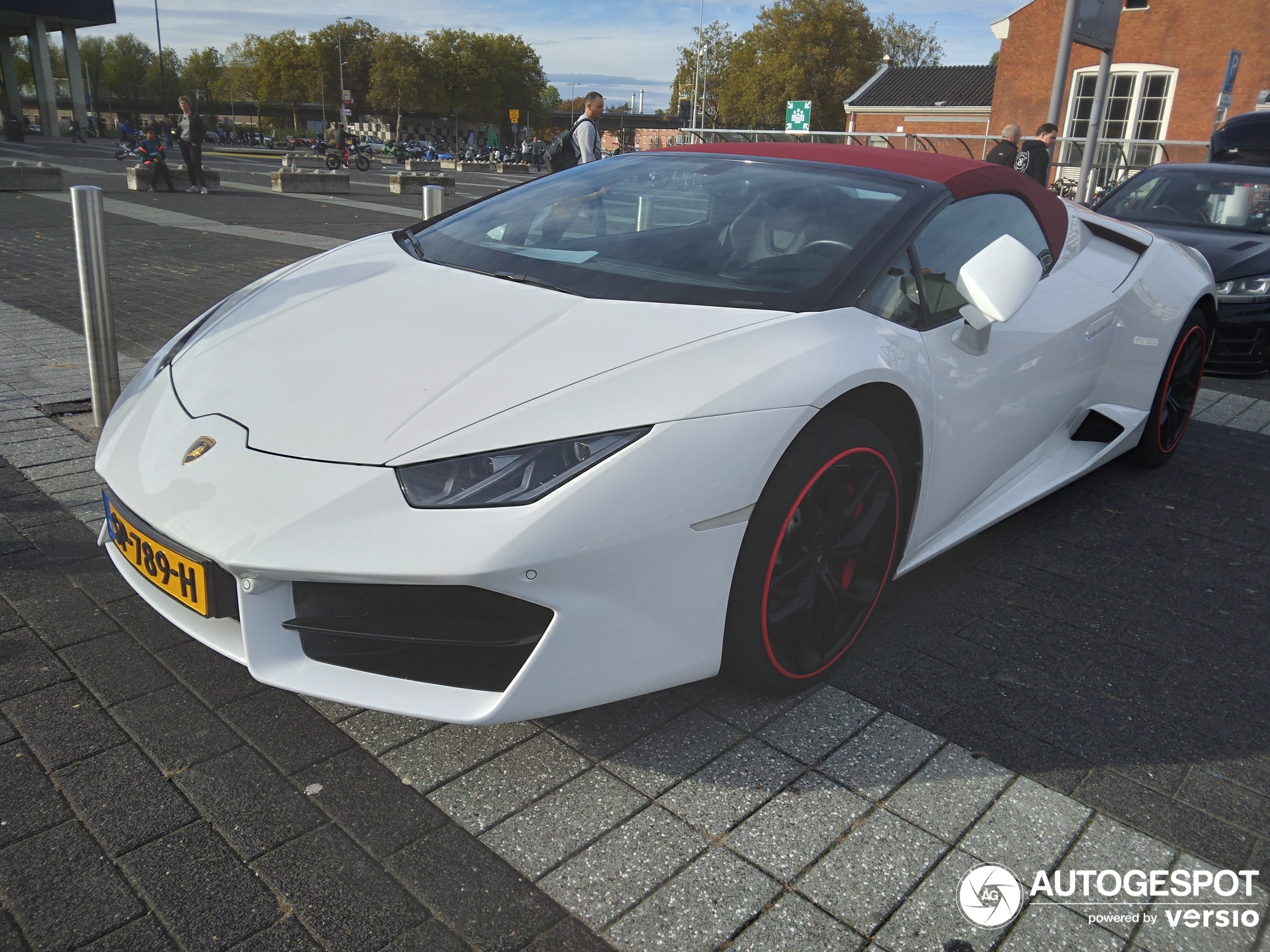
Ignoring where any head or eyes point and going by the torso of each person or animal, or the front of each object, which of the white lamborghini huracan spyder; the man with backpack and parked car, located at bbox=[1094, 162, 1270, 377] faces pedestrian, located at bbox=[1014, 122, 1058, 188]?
the man with backpack

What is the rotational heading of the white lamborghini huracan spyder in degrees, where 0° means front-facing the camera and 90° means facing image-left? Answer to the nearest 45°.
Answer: approximately 45°

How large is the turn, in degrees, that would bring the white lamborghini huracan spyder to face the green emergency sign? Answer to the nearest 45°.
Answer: approximately 135° to its right

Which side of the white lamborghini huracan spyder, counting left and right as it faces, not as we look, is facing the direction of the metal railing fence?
back

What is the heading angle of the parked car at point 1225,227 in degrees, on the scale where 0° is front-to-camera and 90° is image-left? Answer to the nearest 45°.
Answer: approximately 45°

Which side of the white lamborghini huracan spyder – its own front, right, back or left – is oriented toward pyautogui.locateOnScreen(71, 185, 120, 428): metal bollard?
right

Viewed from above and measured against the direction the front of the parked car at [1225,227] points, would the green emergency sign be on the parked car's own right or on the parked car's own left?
on the parked car's own right

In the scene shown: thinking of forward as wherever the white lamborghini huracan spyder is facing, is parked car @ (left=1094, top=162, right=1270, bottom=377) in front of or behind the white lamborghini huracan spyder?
behind

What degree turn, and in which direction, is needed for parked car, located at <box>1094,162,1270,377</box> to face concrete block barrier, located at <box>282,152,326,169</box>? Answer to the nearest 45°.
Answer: approximately 90° to its right

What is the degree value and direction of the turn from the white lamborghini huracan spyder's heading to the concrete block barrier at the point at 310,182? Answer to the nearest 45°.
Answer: approximately 135° to its right
